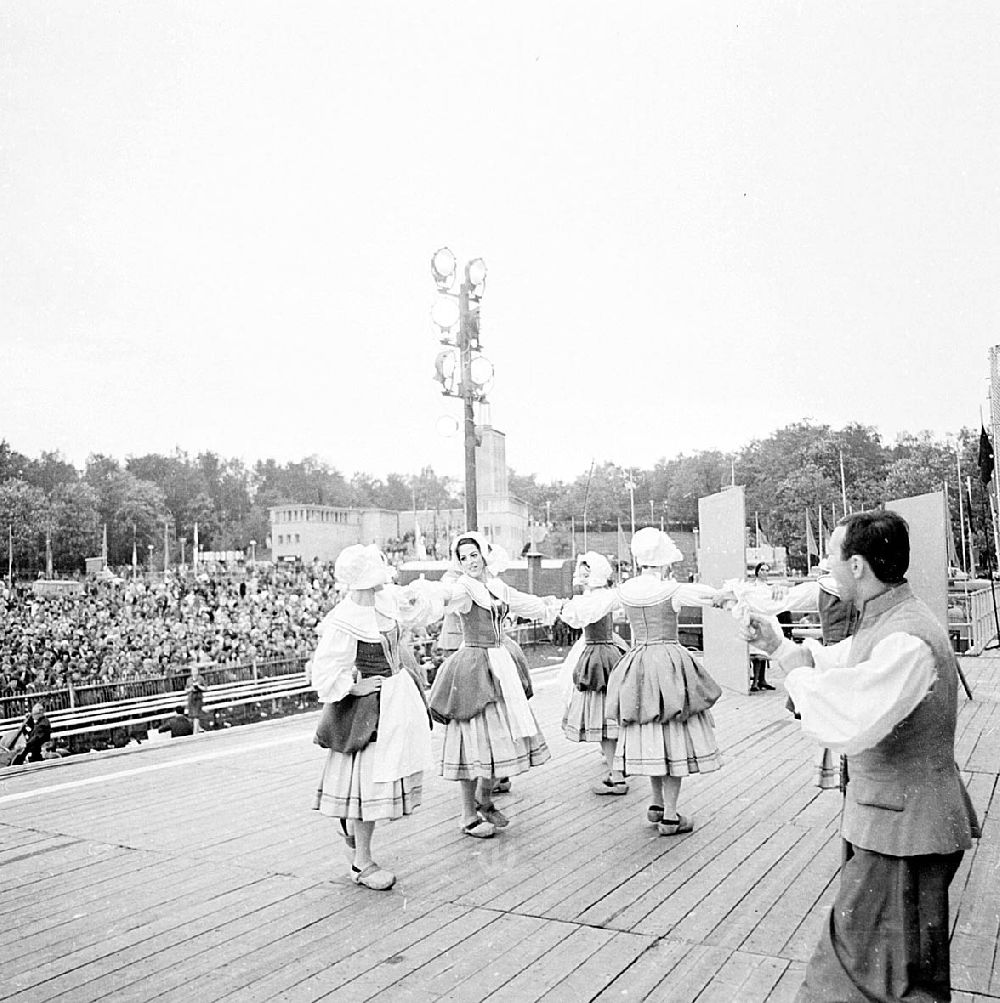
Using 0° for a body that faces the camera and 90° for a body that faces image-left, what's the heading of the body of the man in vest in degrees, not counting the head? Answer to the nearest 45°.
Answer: approximately 135°

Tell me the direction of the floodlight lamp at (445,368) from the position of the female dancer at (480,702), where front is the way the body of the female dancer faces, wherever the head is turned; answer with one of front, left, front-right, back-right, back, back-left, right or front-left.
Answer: back-left

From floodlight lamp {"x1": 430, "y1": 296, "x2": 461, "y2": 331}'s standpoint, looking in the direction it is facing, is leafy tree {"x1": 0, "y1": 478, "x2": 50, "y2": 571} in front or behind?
behind

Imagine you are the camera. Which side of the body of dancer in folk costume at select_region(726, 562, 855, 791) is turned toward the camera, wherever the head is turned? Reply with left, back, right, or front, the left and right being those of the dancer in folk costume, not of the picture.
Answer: left

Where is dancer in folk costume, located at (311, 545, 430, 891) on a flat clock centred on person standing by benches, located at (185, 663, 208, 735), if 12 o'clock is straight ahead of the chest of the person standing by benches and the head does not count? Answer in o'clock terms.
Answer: The dancer in folk costume is roughly at 12 o'clock from the person standing by benches.

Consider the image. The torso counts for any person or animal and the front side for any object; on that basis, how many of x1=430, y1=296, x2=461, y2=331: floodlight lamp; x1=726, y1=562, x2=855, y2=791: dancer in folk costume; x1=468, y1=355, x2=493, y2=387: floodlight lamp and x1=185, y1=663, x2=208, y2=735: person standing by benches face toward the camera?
3
